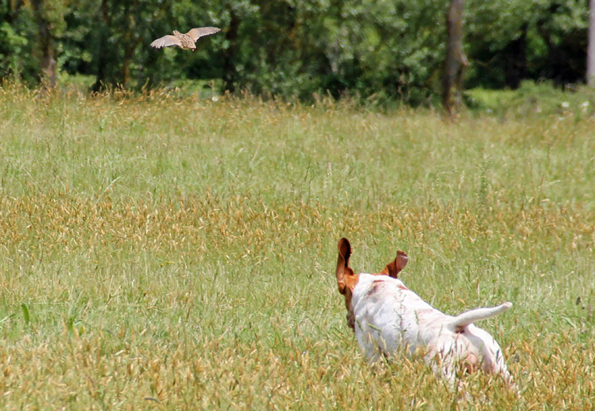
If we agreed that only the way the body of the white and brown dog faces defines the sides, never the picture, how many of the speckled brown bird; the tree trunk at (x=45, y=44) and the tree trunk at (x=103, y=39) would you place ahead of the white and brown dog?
3

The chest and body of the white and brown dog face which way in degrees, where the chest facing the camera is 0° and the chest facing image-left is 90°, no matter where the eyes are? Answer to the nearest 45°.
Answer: approximately 135°

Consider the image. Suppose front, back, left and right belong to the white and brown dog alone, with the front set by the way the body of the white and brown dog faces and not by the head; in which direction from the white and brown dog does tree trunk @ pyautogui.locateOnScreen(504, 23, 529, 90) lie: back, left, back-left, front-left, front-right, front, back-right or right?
front-right

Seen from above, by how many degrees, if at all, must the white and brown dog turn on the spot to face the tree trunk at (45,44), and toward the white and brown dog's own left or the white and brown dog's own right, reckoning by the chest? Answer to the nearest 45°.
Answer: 0° — it already faces it

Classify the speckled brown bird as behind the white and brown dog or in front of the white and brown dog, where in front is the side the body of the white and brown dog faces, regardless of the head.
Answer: in front

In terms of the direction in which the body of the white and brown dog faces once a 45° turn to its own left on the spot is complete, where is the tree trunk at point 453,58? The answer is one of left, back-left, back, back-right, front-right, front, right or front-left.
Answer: right

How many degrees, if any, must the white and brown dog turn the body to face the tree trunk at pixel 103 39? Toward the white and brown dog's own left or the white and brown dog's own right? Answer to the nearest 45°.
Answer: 0° — it already faces it
